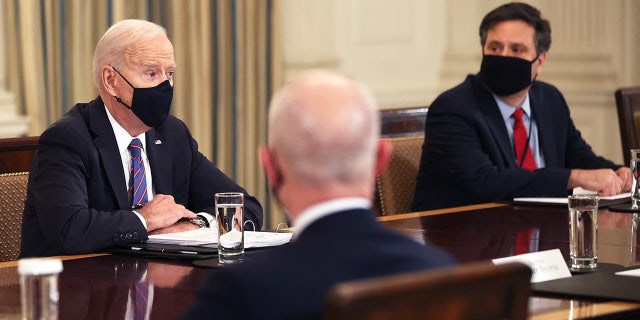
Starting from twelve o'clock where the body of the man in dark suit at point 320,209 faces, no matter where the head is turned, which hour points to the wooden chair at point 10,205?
The wooden chair is roughly at 11 o'clock from the man in dark suit.

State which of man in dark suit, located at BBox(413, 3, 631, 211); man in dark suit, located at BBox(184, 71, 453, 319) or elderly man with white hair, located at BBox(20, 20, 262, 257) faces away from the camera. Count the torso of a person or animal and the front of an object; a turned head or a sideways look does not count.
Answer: man in dark suit, located at BBox(184, 71, 453, 319)

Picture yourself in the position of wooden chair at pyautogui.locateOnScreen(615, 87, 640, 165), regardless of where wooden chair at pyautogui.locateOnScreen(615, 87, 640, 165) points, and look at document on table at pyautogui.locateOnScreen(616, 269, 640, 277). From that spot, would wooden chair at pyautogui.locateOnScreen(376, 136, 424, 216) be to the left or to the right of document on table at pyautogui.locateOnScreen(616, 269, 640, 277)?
right

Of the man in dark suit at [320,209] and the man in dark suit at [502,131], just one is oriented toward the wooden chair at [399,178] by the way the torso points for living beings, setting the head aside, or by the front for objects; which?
the man in dark suit at [320,209]

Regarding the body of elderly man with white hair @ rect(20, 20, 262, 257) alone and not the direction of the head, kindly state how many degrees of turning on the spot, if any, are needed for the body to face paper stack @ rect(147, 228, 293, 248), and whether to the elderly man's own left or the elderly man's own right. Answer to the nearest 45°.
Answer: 0° — they already face it

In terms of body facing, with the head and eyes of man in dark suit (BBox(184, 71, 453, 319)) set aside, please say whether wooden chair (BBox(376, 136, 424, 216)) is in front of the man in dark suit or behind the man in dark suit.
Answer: in front

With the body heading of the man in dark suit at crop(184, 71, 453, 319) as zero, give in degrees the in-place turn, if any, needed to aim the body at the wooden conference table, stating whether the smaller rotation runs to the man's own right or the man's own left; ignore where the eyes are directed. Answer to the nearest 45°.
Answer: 0° — they already face it

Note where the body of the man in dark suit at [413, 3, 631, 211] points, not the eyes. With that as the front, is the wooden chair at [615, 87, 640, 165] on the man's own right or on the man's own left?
on the man's own left

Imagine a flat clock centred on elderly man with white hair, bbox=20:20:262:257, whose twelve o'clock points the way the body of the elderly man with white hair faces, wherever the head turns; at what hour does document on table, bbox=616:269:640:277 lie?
The document on table is roughly at 12 o'clock from the elderly man with white hair.

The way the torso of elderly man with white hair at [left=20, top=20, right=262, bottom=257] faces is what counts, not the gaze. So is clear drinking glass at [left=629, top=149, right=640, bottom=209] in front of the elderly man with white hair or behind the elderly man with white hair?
in front

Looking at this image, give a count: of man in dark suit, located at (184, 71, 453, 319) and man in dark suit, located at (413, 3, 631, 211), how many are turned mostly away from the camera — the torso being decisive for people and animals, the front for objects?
1

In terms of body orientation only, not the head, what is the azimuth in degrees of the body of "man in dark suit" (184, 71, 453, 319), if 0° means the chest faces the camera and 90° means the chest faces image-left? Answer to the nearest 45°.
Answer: approximately 180°
